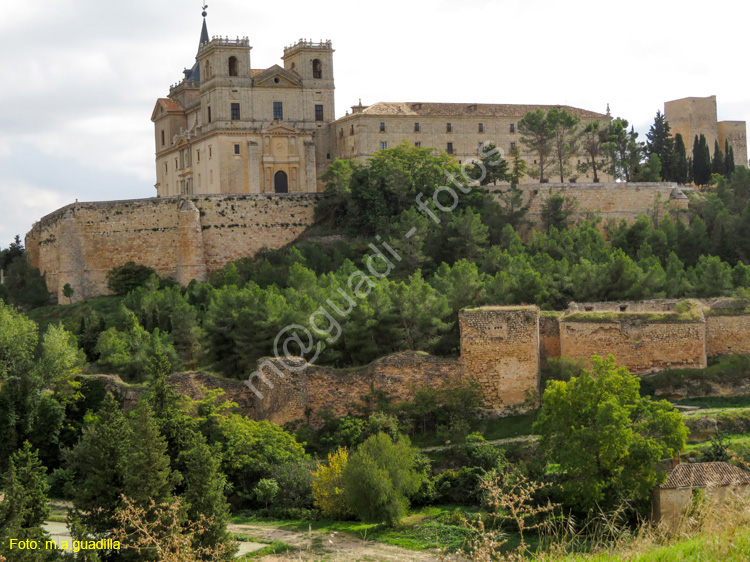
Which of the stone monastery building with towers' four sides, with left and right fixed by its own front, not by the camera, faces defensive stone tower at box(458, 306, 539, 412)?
front

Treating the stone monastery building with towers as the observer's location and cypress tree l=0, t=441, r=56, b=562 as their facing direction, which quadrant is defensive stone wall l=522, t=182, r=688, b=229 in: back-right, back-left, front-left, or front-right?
front-left

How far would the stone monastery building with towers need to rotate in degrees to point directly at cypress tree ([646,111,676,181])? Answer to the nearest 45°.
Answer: approximately 90° to its left

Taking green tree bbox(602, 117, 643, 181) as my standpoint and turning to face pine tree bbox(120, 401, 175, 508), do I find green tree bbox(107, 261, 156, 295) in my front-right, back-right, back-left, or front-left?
front-right

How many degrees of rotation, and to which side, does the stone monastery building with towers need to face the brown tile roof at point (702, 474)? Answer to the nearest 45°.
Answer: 0° — it already faces it

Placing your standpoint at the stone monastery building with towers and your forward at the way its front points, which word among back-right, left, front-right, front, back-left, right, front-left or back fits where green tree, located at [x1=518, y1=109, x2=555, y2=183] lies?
left

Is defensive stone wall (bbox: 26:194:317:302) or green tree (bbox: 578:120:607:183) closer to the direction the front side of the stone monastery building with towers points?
the defensive stone wall

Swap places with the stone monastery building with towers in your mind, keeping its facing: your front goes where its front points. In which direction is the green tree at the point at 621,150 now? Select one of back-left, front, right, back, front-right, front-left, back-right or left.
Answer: left

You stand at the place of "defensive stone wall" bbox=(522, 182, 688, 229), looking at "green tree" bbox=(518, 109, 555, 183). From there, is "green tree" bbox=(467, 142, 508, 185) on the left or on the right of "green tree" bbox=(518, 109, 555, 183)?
left

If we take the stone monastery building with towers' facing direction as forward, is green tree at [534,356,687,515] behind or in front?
in front

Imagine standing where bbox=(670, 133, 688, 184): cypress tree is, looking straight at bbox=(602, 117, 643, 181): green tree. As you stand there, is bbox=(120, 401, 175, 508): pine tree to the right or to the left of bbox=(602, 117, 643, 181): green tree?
left

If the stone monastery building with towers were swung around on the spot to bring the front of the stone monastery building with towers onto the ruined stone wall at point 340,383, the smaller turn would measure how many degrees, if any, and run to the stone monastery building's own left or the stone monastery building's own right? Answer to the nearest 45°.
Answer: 0° — it already faces it

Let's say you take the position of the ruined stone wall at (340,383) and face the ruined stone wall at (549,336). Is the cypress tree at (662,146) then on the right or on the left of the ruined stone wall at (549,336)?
left

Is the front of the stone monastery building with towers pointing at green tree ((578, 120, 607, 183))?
no

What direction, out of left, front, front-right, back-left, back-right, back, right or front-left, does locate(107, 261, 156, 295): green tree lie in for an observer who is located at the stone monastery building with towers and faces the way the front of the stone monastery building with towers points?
front-right

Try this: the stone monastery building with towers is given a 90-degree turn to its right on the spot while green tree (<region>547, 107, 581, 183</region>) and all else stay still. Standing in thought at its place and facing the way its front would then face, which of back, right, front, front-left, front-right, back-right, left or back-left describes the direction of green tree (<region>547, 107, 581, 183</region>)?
back

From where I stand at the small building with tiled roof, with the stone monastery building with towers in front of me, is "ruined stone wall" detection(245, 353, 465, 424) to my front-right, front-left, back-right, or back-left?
front-left

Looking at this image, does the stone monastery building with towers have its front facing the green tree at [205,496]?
yes

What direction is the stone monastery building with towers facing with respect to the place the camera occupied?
facing the viewer

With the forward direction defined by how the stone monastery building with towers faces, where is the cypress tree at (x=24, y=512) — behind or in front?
in front

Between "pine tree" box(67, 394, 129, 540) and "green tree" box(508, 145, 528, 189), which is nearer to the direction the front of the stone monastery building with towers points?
the pine tree

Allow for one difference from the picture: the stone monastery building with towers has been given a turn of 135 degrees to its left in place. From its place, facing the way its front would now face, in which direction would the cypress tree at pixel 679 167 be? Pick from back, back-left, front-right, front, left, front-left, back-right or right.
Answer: front-right
